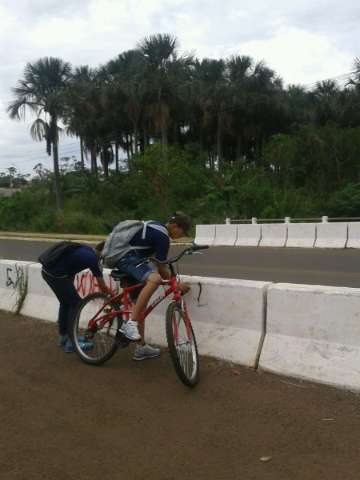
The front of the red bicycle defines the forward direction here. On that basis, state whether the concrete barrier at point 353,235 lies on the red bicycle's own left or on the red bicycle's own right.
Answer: on the red bicycle's own left

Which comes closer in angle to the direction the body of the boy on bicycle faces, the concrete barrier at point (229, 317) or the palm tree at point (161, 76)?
the concrete barrier

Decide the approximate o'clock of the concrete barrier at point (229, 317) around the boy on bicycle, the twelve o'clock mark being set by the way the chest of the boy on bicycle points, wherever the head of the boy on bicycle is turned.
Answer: The concrete barrier is roughly at 12 o'clock from the boy on bicycle.

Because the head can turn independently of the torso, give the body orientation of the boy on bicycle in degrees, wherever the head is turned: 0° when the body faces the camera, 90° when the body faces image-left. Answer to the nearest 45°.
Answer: approximately 270°

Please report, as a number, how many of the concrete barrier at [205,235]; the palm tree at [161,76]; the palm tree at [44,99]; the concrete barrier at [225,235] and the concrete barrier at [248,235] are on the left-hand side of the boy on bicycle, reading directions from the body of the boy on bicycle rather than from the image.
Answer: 5

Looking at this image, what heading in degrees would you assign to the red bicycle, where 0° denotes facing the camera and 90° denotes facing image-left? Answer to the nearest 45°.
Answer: approximately 315°

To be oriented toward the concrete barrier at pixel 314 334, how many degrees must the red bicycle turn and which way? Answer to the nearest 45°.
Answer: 0° — it already faces it

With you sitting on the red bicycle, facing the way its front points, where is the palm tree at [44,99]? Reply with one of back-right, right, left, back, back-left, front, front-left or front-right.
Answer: back-left

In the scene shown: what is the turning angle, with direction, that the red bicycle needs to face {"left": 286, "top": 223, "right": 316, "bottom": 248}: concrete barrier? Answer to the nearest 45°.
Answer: approximately 90° to its left

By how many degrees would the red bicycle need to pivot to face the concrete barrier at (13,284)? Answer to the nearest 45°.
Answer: approximately 180°

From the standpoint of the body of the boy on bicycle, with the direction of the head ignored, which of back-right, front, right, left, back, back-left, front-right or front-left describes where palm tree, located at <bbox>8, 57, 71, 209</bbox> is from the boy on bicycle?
left
